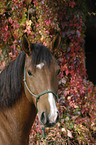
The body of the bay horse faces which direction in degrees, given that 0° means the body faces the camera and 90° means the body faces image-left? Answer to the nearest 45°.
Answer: approximately 315°
